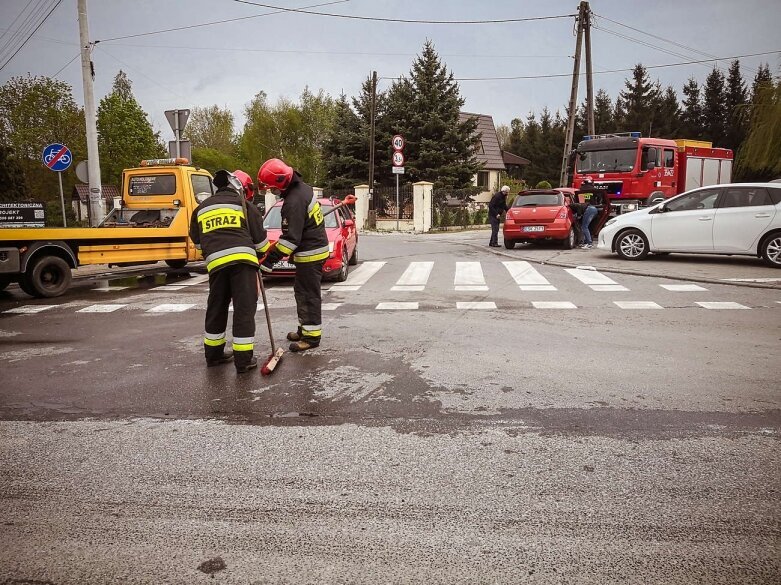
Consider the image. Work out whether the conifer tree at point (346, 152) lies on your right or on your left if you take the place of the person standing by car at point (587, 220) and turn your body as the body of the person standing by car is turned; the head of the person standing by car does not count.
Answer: on your right

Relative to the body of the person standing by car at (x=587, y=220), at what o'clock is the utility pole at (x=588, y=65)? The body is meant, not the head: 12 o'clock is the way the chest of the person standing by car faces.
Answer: The utility pole is roughly at 3 o'clock from the person standing by car.

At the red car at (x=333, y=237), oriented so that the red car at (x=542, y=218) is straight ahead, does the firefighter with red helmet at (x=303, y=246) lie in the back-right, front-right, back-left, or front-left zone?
back-right

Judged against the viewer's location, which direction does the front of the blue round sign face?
facing the viewer

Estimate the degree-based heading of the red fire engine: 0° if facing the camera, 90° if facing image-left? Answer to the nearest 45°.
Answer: approximately 45°

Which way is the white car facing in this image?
to the viewer's left

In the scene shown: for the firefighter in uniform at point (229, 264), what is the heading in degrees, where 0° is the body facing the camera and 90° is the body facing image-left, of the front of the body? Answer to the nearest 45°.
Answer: approximately 225°

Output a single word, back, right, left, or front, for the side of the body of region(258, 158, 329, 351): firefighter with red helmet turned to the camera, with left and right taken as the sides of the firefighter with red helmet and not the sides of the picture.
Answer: left

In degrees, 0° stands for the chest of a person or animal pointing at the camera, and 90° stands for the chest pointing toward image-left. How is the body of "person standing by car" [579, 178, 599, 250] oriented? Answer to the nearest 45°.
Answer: approximately 90°

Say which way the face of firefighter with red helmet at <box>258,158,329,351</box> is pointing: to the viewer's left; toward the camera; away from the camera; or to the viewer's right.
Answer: to the viewer's left

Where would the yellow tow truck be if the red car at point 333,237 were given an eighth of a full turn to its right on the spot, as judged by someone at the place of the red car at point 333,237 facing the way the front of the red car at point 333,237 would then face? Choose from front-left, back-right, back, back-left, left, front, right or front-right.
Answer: front
